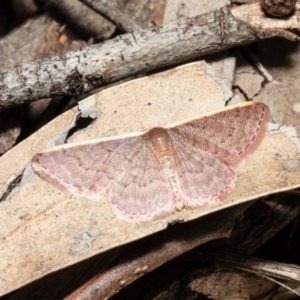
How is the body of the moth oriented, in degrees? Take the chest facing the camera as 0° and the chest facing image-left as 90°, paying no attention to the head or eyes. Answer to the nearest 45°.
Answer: approximately 180°

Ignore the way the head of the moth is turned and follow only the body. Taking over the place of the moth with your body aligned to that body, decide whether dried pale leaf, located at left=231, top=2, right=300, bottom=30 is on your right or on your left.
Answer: on your right
